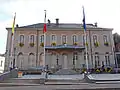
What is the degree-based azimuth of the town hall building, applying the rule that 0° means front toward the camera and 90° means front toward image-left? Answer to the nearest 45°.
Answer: approximately 0°
